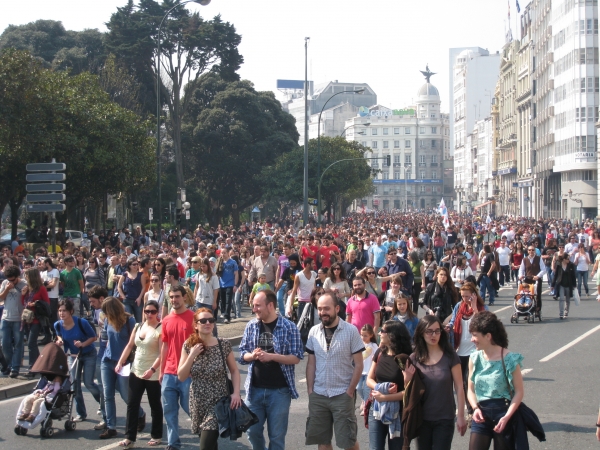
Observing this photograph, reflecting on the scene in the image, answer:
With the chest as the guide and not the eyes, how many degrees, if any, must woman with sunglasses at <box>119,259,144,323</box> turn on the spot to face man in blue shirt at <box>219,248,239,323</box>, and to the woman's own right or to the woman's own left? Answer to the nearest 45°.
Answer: approximately 135° to the woman's own left

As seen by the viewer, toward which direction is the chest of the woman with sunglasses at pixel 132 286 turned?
toward the camera

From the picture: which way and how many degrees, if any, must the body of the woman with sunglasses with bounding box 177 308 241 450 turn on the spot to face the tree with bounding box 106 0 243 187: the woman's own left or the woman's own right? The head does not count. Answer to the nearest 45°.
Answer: approximately 180°

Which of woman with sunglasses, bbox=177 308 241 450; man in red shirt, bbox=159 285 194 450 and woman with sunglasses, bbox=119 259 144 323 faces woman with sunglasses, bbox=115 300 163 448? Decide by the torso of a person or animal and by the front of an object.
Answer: woman with sunglasses, bbox=119 259 144 323

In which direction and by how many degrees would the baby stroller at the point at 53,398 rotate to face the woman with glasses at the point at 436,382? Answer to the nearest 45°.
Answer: approximately 90° to its left

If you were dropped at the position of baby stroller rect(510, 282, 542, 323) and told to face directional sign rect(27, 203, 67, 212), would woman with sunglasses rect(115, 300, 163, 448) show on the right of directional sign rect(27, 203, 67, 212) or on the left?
left

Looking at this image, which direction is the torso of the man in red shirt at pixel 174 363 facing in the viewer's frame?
toward the camera

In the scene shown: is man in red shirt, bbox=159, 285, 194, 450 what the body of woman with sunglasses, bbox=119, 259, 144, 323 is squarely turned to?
yes

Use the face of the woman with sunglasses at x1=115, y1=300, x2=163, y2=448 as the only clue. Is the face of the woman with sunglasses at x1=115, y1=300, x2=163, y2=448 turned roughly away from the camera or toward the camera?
toward the camera

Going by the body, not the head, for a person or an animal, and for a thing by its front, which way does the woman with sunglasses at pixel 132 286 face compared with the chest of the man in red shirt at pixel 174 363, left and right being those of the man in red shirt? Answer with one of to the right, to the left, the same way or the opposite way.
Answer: the same way

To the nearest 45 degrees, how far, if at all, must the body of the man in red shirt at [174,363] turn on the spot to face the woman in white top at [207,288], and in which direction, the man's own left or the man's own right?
approximately 180°

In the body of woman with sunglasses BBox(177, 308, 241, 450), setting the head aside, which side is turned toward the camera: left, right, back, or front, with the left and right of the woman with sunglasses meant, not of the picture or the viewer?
front

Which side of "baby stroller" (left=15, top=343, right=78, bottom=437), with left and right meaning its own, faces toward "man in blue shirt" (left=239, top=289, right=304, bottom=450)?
left

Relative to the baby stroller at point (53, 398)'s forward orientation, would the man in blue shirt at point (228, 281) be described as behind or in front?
behind
